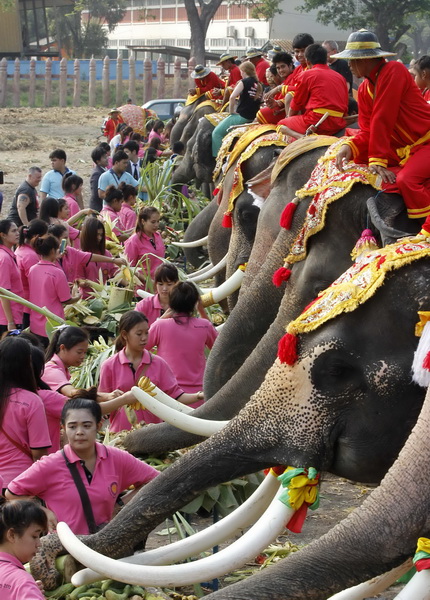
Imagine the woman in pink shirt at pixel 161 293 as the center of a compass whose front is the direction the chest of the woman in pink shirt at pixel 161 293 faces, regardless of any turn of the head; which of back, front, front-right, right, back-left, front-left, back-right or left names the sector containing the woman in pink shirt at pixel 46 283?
back-right

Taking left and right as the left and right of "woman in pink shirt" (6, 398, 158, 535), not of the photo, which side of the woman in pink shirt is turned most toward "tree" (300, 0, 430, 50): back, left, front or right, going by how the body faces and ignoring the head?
back

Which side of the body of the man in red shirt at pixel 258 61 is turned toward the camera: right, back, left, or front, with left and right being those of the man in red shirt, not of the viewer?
left

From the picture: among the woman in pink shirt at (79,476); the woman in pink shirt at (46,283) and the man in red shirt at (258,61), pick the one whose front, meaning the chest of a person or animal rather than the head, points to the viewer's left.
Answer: the man in red shirt

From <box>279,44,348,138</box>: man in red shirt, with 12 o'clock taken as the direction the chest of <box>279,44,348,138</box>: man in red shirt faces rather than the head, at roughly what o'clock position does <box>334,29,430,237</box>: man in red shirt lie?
<box>334,29,430,237</box>: man in red shirt is roughly at 7 o'clock from <box>279,44,348,138</box>: man in red shirt.

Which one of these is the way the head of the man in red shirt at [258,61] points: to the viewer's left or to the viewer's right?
to the viewer's left

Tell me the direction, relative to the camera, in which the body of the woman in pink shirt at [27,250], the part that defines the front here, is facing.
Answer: to the viewer's right

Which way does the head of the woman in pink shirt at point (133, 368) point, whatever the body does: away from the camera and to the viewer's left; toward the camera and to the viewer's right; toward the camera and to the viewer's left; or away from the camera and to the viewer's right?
toward the camera and to the viewer's right

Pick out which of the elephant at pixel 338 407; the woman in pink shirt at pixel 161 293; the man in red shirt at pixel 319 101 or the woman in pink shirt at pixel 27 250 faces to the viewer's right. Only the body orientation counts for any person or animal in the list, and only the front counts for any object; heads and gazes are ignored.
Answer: the woman in pink shirt at pixel 27 250

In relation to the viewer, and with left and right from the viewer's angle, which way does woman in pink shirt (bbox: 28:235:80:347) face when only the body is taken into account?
facing away from the viewer and to the right of the viewer

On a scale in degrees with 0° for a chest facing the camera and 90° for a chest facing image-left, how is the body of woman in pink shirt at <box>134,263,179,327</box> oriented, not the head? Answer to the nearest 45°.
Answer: approximately 0°

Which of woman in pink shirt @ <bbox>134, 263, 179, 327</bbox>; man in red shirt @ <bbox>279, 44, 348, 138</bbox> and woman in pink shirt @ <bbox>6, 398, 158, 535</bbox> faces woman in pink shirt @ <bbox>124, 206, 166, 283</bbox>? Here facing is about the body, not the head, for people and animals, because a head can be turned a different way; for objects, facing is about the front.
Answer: the man in red shirt

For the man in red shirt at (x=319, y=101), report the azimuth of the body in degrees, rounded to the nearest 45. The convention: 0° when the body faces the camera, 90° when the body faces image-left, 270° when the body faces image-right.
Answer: approximately 135°
